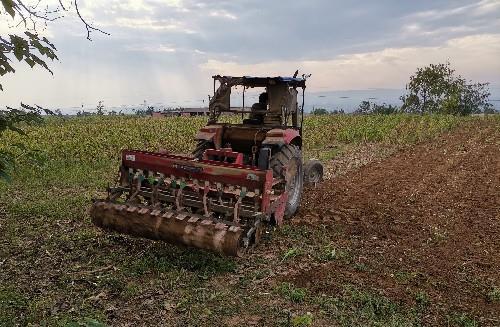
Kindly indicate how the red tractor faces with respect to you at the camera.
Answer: facing away from the viewer and to the right of the viewer
